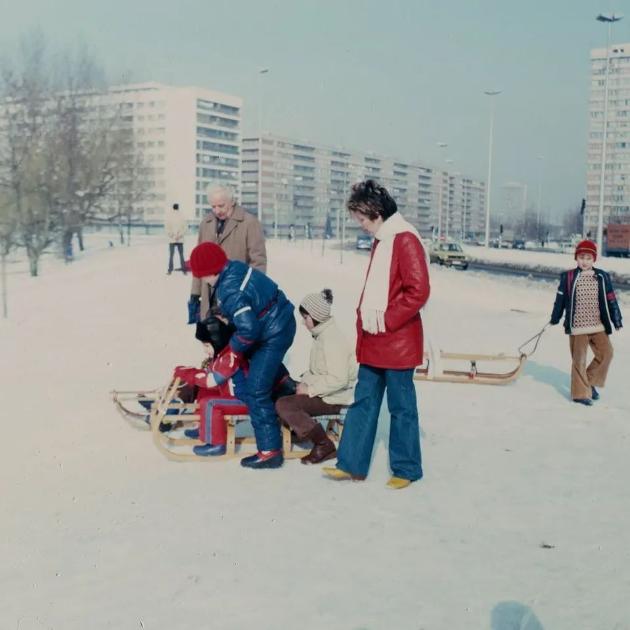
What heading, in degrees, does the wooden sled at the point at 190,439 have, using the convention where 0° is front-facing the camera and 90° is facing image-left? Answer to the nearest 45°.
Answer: approximately 90°

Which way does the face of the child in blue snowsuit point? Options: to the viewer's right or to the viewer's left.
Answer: to the viewer's left

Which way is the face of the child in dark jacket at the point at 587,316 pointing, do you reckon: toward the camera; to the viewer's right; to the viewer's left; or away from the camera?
toward the camera

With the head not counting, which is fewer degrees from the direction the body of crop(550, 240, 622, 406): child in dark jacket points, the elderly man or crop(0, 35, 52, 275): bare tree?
the elderly man

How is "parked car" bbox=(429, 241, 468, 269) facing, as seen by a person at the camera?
facing the viewer and to the right of the viewer

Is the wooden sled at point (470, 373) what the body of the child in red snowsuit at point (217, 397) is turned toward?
no

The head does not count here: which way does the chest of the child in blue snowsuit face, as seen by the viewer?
to the viewer's left

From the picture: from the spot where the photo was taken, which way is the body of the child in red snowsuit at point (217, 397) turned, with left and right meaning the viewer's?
facing to the left of the viewer

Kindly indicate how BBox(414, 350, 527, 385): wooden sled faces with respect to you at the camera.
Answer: facing to the right of the viewer

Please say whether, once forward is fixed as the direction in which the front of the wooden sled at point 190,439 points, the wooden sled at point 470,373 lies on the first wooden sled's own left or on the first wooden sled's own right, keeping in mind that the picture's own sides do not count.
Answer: on the first wooden sled's own right

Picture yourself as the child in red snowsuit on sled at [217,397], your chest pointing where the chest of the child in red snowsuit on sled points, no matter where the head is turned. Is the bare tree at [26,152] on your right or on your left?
on your right

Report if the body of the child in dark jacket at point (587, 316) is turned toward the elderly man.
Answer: no

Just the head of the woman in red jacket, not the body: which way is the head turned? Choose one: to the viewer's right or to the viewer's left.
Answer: to the viewer's left

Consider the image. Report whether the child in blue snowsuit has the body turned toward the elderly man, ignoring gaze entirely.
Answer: no

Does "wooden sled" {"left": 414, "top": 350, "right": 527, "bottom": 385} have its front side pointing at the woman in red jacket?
no

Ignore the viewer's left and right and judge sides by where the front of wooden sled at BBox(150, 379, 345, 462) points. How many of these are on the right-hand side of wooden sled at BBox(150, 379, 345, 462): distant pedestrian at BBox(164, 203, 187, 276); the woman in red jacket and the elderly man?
2

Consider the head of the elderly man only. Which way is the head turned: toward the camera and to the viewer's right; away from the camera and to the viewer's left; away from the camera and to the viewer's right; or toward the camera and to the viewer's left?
toward the camera and to the viewer's left
